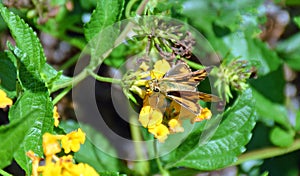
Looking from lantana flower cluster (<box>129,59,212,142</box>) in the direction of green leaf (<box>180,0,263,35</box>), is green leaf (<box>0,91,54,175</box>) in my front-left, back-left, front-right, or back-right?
back-left

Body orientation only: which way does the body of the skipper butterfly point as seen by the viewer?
to the viewer's left

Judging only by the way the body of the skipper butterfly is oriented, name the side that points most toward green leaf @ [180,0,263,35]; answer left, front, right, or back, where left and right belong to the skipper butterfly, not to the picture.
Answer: right
